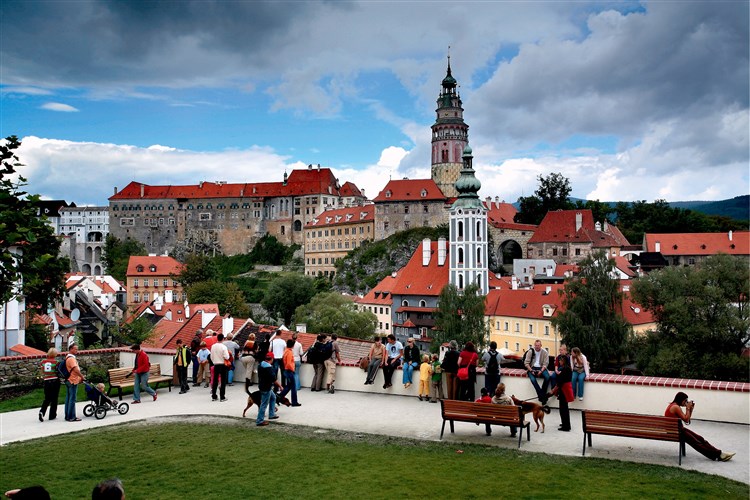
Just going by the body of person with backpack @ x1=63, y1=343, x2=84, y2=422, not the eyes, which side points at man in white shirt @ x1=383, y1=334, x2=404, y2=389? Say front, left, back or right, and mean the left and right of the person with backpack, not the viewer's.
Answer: front

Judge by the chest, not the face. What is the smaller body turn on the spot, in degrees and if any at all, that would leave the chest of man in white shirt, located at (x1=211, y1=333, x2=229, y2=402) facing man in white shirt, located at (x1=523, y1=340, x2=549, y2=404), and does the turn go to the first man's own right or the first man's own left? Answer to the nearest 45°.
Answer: approximately 135° to the first man's own right

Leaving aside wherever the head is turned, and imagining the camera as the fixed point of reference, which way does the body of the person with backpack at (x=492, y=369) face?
away from the camera

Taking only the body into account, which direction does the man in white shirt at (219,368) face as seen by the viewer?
away from the camera

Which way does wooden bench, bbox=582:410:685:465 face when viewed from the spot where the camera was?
facing away from the viewer

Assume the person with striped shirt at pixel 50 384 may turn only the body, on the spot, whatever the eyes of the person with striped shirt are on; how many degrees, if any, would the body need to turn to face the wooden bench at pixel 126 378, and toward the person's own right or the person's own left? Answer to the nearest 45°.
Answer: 0° — they already face it

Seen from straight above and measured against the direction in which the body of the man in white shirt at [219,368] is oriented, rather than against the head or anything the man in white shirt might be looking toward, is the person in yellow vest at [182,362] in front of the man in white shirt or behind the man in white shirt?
in front

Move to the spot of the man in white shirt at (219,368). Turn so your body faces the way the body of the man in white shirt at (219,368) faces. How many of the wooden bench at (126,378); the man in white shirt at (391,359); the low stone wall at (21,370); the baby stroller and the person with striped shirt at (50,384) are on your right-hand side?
1

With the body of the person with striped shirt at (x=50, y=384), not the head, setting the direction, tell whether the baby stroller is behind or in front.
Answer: in front

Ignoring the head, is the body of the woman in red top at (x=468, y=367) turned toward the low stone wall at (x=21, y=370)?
no
